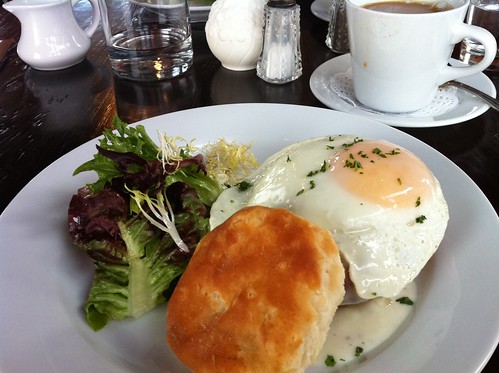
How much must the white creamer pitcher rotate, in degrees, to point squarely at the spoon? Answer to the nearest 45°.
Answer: approximately 135° to its left

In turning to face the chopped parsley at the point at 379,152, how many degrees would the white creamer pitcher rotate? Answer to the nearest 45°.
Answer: approximately 135° to its left

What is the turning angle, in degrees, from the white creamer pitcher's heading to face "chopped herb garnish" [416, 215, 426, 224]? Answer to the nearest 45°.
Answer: approximately 135° to its left

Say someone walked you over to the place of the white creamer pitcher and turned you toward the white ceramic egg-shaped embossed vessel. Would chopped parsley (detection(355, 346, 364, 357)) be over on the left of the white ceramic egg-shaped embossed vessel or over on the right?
right

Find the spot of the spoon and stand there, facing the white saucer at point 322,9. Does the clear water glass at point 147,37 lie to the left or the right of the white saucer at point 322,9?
left

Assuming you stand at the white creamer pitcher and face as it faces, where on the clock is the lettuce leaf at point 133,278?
The lettuce leaf is roughly at 9 o'clock from the white creamer pitcher.

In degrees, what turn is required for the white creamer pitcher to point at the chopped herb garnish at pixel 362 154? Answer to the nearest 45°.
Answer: approximately 135° to its left

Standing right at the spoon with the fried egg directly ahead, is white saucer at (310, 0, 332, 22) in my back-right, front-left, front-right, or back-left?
back-right

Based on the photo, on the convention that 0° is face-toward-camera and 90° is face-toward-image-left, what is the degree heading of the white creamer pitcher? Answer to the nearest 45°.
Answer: approximately 90°

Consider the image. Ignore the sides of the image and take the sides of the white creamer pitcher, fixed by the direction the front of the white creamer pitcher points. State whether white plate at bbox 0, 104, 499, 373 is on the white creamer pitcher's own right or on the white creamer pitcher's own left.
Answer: on the white creamer pitcher's own left

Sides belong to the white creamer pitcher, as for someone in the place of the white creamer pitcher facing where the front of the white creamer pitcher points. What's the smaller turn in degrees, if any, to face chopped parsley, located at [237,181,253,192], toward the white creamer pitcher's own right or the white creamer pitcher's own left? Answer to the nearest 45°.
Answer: approximately 90° to the white creamer pitcher's own left
